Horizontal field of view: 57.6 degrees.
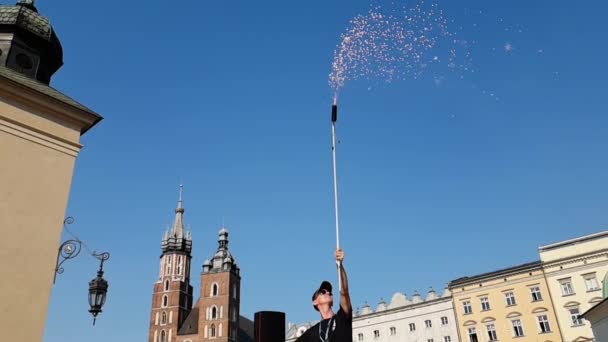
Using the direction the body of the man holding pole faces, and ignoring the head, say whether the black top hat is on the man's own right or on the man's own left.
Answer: on the man's own right

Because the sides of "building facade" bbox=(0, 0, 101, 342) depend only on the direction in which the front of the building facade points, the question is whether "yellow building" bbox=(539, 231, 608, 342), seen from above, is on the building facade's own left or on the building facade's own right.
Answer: on the building facade's own left

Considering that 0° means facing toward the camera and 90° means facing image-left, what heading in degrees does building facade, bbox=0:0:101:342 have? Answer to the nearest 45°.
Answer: approximately 315°

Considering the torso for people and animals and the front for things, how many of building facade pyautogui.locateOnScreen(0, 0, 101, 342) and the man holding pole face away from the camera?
0

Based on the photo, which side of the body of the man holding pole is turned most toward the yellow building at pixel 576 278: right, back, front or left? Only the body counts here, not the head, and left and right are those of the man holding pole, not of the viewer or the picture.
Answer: left

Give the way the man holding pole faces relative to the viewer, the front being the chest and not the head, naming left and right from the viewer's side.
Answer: facing the viewer and to the right of the viewer

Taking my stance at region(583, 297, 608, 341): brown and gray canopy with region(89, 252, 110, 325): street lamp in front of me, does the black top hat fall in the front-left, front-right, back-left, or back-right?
front-left

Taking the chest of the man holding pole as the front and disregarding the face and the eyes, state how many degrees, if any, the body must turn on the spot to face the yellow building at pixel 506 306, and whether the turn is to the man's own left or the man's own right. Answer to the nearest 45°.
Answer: approximately 135° to the man's own left

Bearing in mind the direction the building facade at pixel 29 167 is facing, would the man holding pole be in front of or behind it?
in front
